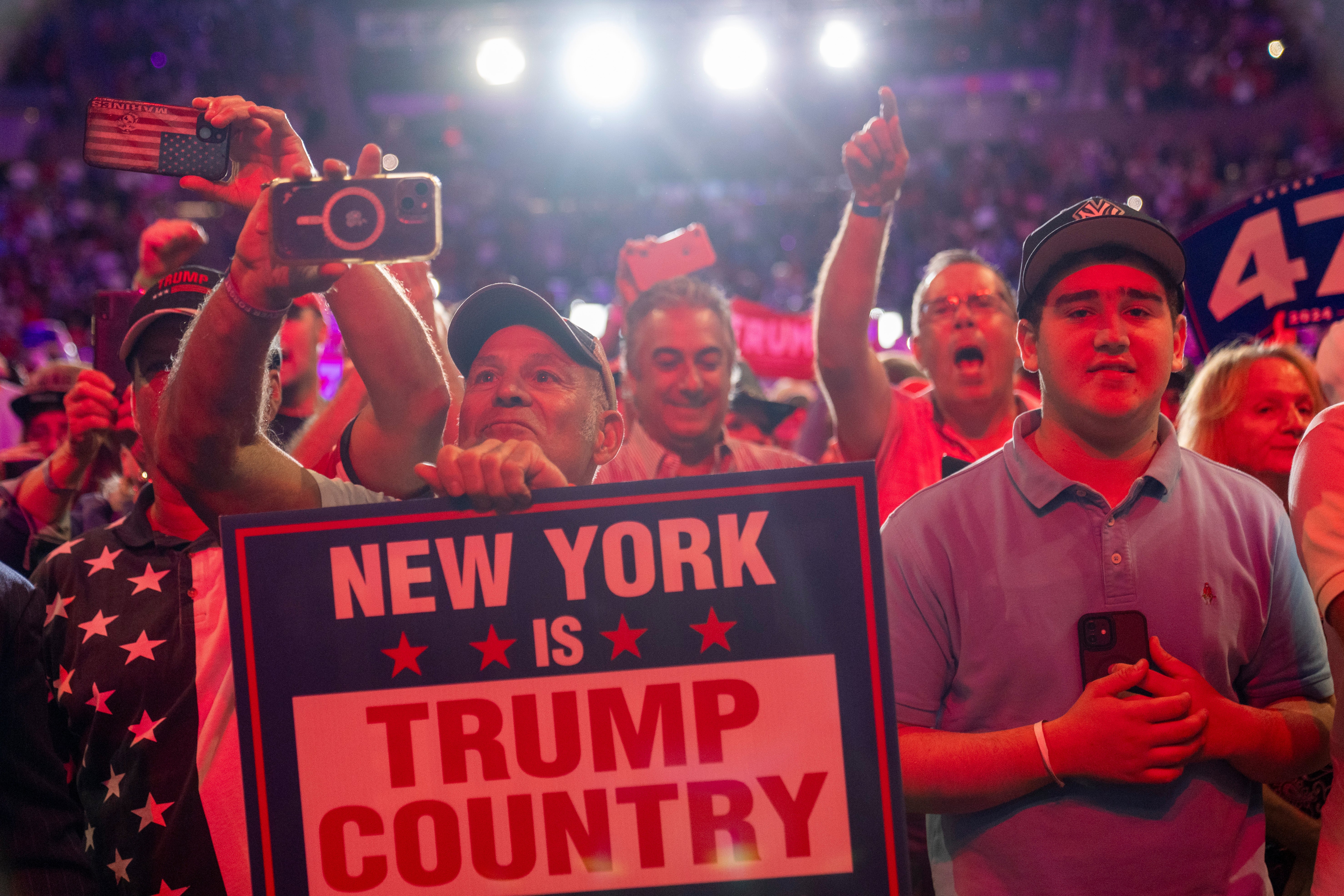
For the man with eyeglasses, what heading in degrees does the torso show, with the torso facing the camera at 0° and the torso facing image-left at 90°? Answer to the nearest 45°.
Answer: approximately 0°

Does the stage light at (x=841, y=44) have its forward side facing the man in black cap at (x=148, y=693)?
yes

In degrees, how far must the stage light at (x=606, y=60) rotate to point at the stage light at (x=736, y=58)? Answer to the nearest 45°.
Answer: approximately 135° to its left

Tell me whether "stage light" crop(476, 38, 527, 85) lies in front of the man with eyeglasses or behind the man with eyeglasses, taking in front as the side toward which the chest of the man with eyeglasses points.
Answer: behind

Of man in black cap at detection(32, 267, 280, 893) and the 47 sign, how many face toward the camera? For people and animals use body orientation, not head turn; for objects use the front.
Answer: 2

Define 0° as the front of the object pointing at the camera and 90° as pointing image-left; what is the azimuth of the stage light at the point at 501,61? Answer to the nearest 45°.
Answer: approximately 0°

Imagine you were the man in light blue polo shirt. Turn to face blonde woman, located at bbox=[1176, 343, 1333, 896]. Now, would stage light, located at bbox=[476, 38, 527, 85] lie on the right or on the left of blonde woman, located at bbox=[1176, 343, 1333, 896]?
left

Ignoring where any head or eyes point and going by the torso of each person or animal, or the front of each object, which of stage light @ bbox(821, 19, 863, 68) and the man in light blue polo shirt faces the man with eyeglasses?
the stage light

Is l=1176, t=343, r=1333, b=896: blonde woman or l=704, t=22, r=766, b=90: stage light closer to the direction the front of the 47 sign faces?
the blonde woman
